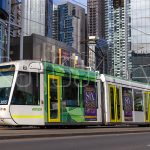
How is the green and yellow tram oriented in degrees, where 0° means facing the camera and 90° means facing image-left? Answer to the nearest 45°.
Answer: approximately 45°

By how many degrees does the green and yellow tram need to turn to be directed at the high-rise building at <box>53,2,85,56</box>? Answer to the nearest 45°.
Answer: approximately 135° to its right

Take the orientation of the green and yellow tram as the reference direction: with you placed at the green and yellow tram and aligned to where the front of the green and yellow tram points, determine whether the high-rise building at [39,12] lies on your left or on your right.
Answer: on your right
